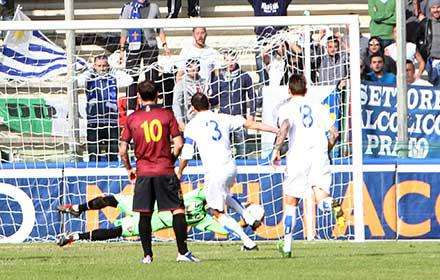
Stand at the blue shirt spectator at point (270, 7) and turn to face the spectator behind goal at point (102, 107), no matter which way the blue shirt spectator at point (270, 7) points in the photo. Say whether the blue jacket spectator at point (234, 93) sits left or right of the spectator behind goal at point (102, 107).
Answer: left

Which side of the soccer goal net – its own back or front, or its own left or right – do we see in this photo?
front

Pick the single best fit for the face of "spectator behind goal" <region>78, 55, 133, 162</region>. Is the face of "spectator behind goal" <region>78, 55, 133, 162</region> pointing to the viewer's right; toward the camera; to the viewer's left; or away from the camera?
toward the camera

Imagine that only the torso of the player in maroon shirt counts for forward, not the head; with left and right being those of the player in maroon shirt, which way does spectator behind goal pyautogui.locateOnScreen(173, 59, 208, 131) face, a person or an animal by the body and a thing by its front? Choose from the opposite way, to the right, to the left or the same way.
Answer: the opposite way

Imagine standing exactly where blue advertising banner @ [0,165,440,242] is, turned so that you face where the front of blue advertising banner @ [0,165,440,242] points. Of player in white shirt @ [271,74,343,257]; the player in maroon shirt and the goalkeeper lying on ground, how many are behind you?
0

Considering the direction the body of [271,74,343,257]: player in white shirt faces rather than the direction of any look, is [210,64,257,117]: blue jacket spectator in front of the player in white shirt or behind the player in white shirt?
in front

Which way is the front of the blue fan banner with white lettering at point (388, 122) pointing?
toward the camera

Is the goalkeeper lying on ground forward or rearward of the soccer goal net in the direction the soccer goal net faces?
forward

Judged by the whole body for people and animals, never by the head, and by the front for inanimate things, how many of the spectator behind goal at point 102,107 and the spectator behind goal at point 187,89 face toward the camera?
2

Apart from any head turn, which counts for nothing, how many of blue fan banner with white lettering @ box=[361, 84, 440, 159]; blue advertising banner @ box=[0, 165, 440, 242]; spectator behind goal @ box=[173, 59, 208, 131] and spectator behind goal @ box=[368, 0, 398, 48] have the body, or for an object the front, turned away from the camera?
0

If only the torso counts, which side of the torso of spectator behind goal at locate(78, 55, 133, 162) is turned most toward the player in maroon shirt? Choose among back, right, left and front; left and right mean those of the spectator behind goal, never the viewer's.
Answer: front

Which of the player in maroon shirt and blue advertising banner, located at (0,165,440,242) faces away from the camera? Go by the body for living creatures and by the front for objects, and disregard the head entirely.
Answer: the player in maroon shirt

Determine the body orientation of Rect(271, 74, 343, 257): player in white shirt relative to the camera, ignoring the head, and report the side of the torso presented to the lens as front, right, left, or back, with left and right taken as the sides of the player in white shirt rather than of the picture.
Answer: back

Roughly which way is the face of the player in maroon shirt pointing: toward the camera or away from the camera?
away from the camera

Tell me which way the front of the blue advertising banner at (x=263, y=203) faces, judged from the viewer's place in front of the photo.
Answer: facing the viewer

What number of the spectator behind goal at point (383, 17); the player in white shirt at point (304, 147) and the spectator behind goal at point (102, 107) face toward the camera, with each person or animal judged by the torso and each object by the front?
2

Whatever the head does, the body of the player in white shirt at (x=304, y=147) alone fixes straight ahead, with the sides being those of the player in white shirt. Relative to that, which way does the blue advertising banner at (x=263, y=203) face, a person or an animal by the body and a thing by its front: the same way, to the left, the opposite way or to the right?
the opposite way

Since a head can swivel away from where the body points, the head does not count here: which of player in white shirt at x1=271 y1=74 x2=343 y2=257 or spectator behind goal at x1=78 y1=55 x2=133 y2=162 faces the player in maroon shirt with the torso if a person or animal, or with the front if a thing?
the spectator behind goal
